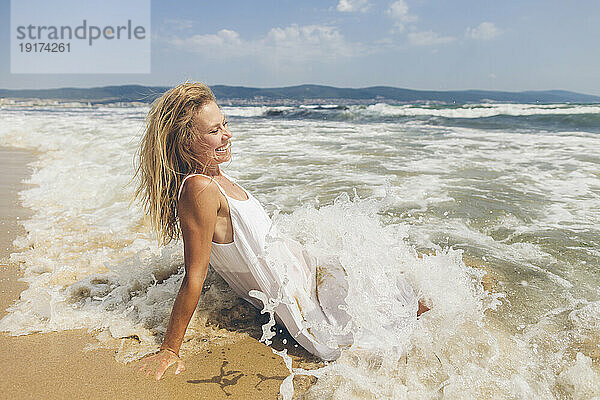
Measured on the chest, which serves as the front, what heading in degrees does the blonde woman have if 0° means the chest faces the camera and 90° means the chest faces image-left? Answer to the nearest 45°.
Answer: approximately 270°

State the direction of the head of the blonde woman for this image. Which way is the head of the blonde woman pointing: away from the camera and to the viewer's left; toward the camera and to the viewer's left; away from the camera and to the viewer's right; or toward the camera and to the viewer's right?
toward the camera and to the viewer's right
